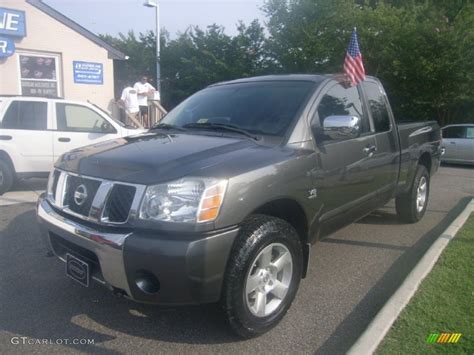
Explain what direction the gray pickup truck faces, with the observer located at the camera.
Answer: facing the viewer and to the left of the viewer

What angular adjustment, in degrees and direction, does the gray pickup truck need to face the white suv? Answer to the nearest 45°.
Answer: approximately 90° to its right

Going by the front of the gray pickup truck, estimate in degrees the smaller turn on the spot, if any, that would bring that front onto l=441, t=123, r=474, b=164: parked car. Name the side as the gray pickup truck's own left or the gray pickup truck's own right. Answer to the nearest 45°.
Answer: approximately 180°

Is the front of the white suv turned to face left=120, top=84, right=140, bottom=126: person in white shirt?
no

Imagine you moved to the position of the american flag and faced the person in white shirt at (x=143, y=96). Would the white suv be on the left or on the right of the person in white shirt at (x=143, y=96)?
left

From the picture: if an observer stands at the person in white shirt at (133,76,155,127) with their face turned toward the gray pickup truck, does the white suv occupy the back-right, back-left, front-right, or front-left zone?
front-right

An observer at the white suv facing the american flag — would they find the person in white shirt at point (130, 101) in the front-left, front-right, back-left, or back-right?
back-left

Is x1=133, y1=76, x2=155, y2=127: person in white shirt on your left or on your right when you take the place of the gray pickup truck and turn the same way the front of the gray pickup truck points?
on your right
